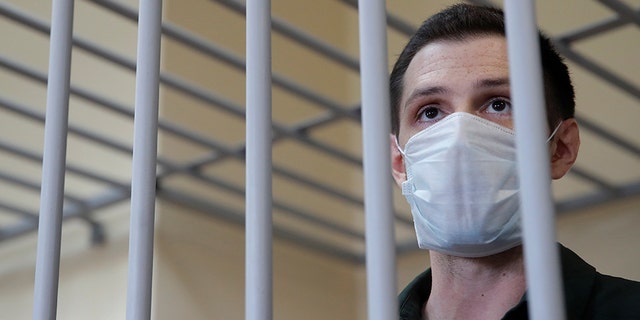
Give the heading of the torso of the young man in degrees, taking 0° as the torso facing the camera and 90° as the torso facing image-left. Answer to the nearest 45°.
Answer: approximately 45°
